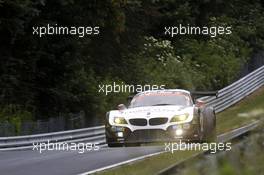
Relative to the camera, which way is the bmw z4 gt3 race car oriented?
toward the camera
